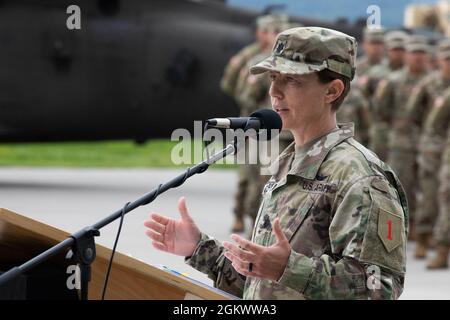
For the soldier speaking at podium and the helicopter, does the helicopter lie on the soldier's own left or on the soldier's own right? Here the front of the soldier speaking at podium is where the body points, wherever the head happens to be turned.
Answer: on the soldier's own right

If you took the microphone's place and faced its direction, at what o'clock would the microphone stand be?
The microphone stand is roughly at 5 o'clock from the microphone.

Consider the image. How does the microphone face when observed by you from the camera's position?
facing to the right of the viewer

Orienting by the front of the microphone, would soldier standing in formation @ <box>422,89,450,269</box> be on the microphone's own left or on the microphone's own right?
on the microphone's own left

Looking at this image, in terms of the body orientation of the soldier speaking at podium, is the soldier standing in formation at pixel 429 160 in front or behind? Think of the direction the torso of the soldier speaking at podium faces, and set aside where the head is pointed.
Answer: behind

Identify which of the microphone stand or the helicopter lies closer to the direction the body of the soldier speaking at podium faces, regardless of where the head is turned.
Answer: the microphone stand

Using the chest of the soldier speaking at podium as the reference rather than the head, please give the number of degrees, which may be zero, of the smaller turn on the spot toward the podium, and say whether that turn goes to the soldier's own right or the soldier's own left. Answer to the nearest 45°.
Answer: approximately 45° to the soldier's own right

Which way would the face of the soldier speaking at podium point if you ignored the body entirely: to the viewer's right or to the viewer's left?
to the viewer's left

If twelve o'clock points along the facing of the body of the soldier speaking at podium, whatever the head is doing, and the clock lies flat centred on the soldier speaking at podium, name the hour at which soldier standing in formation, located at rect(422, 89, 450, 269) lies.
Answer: The soldier standing in formation is roughly at 5 o'clock from the soldier speaking at podium.

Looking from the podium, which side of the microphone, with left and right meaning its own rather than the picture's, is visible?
back
